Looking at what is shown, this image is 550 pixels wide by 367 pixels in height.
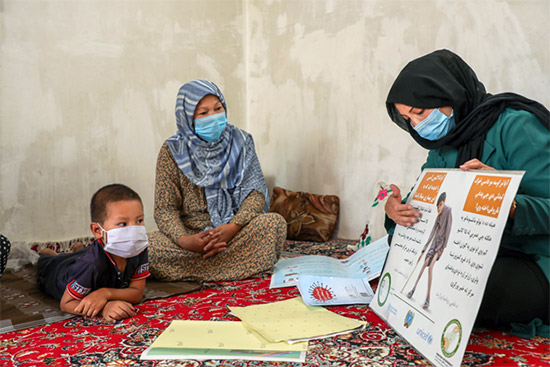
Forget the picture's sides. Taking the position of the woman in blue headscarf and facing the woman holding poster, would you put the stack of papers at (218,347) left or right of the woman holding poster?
right

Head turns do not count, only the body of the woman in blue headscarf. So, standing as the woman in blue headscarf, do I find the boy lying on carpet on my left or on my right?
on my right

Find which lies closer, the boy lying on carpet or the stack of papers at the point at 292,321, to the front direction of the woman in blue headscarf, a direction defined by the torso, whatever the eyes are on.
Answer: the stack of papers

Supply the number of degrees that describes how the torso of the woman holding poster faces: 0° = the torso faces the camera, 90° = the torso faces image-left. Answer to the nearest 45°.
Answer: approximately 45°

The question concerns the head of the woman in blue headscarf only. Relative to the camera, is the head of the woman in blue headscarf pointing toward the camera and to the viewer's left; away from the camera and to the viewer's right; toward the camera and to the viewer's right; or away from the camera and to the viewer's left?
toward the camera and to the viewer's right

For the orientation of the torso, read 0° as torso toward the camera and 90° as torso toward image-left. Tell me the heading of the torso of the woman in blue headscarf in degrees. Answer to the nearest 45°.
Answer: approximately 315°

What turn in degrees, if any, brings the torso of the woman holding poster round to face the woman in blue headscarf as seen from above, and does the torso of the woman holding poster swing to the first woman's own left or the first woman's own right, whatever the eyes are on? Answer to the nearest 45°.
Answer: approximately 45° to the first woman's own right

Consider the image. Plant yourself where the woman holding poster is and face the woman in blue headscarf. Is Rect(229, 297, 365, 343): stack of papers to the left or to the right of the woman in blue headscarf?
left

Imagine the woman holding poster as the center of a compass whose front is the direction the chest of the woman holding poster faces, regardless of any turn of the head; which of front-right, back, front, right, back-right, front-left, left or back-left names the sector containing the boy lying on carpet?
front-right

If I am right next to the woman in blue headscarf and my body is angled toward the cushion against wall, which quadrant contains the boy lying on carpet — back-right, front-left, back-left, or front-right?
back-right
